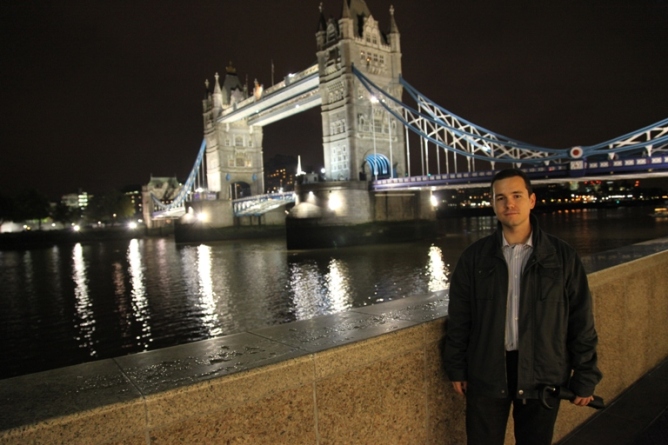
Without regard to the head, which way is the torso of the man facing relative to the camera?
toward the camera

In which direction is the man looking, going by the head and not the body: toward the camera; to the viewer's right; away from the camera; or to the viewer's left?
toward the camera

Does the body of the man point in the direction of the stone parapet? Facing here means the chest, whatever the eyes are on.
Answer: no

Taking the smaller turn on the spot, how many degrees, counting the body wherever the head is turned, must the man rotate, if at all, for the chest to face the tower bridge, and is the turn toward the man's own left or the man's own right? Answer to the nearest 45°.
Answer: approximately 180°
